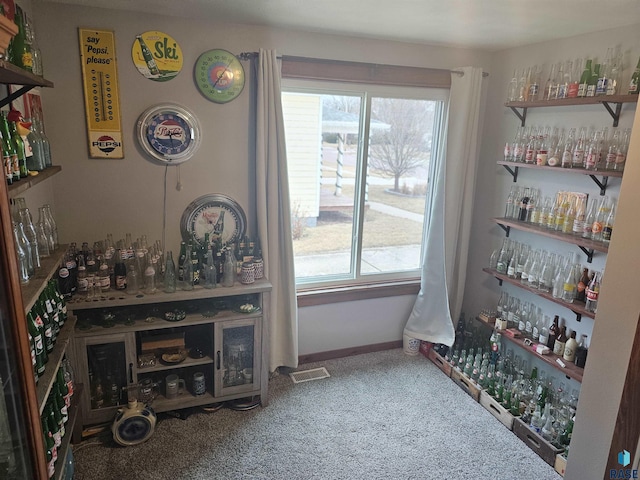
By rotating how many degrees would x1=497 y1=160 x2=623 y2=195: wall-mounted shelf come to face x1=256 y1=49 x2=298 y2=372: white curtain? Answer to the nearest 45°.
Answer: approximately 45° to its right

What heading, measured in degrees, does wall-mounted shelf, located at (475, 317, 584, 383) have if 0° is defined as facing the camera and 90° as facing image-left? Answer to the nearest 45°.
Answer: approximately 45°

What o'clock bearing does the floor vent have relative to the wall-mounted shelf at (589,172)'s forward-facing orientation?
The floor vent is roughly at 1 o'clock from the wall-mounted shelf.

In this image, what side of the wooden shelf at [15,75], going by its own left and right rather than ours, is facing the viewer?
right

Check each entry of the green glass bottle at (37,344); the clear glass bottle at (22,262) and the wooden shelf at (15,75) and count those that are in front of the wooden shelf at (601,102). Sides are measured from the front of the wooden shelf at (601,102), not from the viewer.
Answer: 3

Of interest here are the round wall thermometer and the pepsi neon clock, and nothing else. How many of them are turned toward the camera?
2

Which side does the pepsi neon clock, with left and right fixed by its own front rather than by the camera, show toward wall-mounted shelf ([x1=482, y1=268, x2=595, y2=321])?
left

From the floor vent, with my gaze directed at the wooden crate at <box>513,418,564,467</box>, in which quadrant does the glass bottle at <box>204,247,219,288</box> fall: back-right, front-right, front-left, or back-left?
back-right

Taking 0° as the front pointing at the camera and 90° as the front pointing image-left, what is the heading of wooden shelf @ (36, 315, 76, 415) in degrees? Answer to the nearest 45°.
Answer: approximately 270°

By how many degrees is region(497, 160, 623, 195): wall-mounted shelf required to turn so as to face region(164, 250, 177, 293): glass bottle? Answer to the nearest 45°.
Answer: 0° — it already faces it
